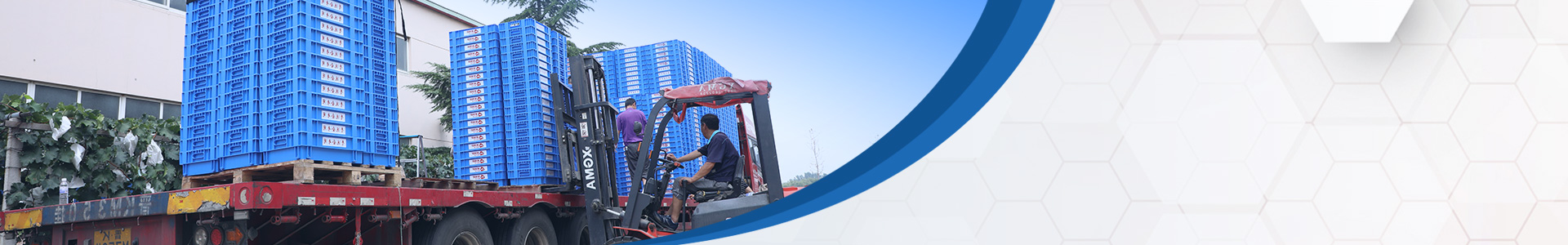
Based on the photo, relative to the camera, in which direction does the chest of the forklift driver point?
to the viewer's left

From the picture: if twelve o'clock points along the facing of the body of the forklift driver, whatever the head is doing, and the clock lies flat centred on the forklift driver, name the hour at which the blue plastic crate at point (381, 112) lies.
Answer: The blue plastic crate is roughly at 12 o'clock from the forklift driver.

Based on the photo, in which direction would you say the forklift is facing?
to the viewer's left

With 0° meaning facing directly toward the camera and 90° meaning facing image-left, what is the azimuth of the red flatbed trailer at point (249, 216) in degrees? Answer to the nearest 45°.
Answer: approximately 225°

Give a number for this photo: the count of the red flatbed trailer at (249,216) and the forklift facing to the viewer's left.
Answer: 1

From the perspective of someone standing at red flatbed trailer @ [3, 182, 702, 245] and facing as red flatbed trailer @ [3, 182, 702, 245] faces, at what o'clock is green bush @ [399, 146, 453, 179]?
The green bush is roughly at 11 o'clock from the red flatbed trailer.

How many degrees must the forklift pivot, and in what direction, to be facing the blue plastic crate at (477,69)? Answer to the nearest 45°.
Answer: approximately 45° to its right

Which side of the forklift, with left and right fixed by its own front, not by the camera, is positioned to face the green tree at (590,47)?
right

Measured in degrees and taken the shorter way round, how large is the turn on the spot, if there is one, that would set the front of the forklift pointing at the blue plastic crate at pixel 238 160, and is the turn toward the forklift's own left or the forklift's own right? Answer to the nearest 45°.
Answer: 0° — it already faces it
